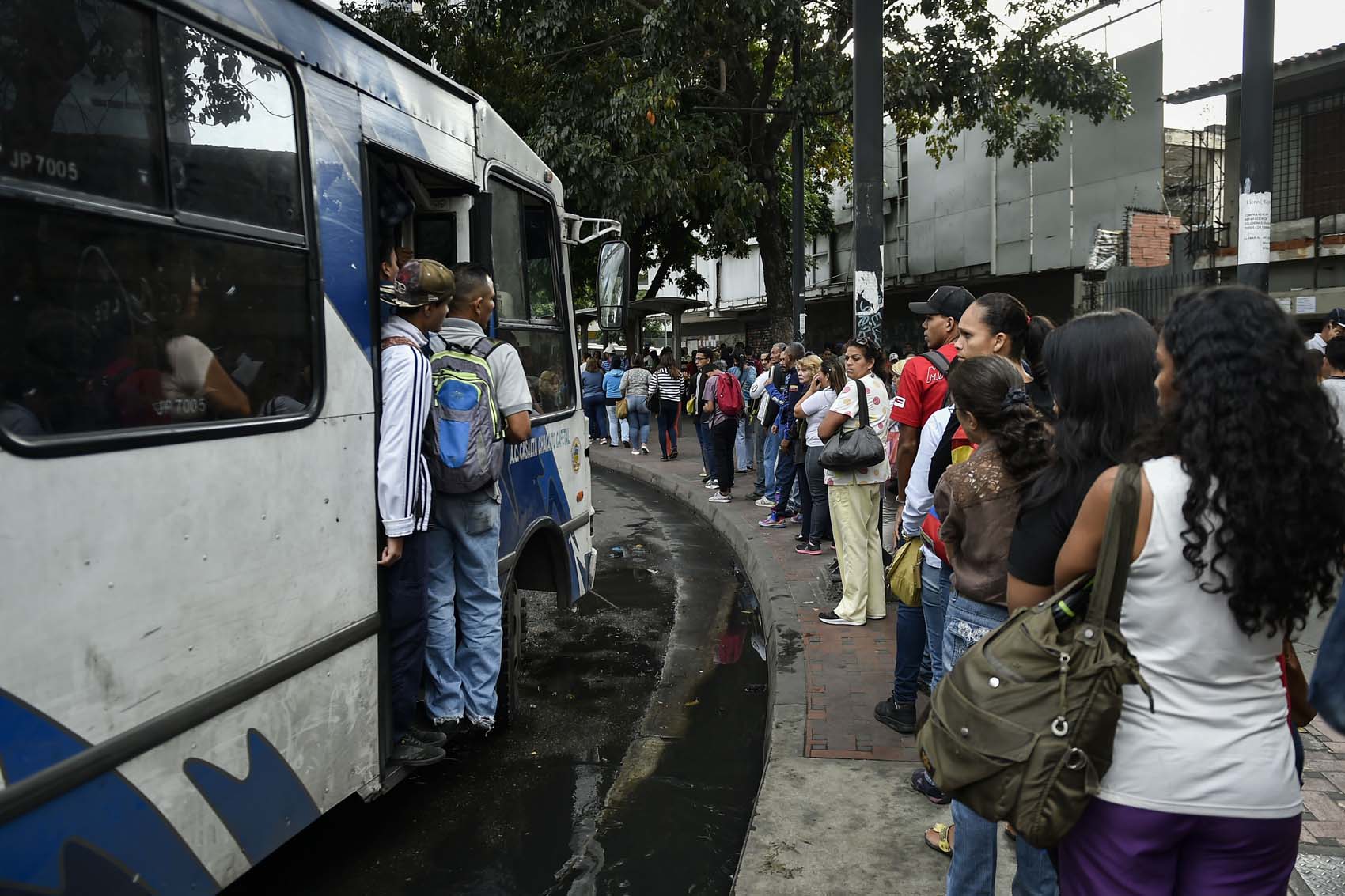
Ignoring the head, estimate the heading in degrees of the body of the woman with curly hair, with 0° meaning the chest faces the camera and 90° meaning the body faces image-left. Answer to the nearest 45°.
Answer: approximately 135°

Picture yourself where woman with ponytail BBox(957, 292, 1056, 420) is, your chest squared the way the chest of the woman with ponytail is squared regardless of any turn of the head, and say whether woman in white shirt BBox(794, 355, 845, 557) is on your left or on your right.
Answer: on your right

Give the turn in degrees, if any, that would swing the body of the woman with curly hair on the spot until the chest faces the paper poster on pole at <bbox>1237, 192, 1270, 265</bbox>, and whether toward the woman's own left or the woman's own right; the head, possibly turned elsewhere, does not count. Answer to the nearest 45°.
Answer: approximately 45° to the woman's own right

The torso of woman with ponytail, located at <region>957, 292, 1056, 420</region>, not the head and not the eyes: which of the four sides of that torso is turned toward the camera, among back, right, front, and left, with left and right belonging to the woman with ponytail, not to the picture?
left

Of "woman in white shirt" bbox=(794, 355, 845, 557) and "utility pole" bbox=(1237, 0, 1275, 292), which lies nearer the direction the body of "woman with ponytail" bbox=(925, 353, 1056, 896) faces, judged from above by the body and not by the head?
the woman in white shirt

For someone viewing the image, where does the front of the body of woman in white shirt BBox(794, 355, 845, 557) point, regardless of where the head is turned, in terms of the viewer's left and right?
facing to the left of the viewer

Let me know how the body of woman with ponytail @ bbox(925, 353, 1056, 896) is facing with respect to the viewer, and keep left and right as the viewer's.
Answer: facing away from the viewer and to the left of the viewer

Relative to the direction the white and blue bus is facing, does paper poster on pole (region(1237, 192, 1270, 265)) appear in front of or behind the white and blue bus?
in front

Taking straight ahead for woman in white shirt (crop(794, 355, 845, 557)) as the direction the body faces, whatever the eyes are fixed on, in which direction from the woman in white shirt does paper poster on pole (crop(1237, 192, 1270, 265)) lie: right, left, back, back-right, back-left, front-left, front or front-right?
back-left

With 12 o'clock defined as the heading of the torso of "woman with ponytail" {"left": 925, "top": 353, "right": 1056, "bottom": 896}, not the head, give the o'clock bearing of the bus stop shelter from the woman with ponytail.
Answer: The bus stop shelter is roughly at 1 o'clock from the woman with ponytail.

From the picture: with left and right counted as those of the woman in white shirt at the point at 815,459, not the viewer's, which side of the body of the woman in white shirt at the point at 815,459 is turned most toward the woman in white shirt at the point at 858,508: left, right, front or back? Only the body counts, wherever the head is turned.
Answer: left

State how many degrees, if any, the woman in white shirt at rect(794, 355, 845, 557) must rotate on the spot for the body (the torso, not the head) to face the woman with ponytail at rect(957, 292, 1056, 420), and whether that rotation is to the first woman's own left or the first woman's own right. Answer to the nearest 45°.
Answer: approximately 90° to the first woman's own left

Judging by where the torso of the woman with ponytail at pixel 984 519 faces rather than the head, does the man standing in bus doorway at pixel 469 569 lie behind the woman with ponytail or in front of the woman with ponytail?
in front

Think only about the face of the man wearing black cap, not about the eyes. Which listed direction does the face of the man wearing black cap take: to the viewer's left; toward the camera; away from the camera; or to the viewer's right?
to the viewer's left

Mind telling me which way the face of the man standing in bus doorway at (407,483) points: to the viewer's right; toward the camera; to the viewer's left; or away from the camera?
to the viewer's right
